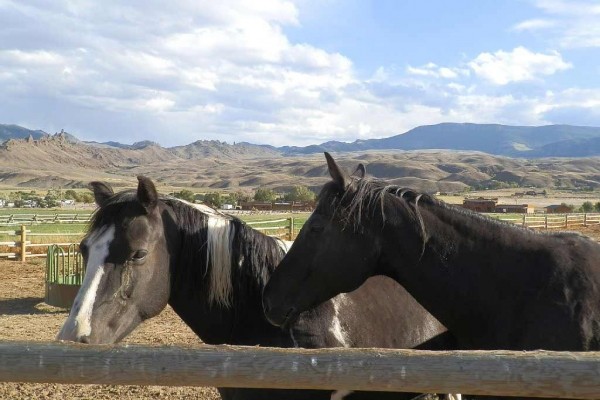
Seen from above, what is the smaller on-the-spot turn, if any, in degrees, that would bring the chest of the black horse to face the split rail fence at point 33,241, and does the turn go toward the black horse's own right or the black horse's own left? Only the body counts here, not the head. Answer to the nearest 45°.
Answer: approximately 45° to the black horse's own right

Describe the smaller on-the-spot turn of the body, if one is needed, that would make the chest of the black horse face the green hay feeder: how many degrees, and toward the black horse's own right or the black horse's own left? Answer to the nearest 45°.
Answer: approximately 45° to the black horse's own right

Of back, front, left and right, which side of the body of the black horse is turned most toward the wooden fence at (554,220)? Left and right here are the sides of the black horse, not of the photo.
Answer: right

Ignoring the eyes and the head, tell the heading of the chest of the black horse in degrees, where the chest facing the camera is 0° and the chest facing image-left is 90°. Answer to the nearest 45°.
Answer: approximately 90°

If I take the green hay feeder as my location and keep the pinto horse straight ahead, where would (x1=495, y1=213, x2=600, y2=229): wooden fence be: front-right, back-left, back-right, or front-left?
back-left

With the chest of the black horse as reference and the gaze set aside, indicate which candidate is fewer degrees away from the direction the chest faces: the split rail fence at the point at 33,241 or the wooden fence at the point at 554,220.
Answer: the split rail fence
